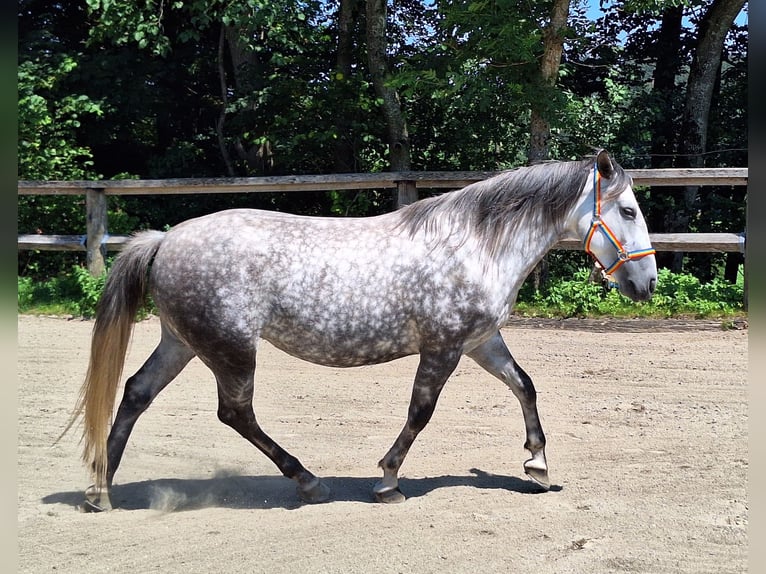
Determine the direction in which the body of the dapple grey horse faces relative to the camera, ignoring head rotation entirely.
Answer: to the viewer's right
